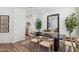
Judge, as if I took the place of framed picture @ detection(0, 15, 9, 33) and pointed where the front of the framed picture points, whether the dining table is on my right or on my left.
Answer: on my left

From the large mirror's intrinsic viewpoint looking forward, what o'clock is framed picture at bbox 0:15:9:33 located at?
The framed picture is roughly at 1 o'clock from the large mirror.

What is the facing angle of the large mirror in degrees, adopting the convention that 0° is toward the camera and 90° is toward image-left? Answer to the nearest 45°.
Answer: approximately 45°
